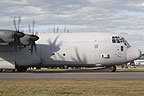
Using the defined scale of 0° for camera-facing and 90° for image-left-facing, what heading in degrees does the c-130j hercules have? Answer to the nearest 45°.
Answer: approximately 270°
